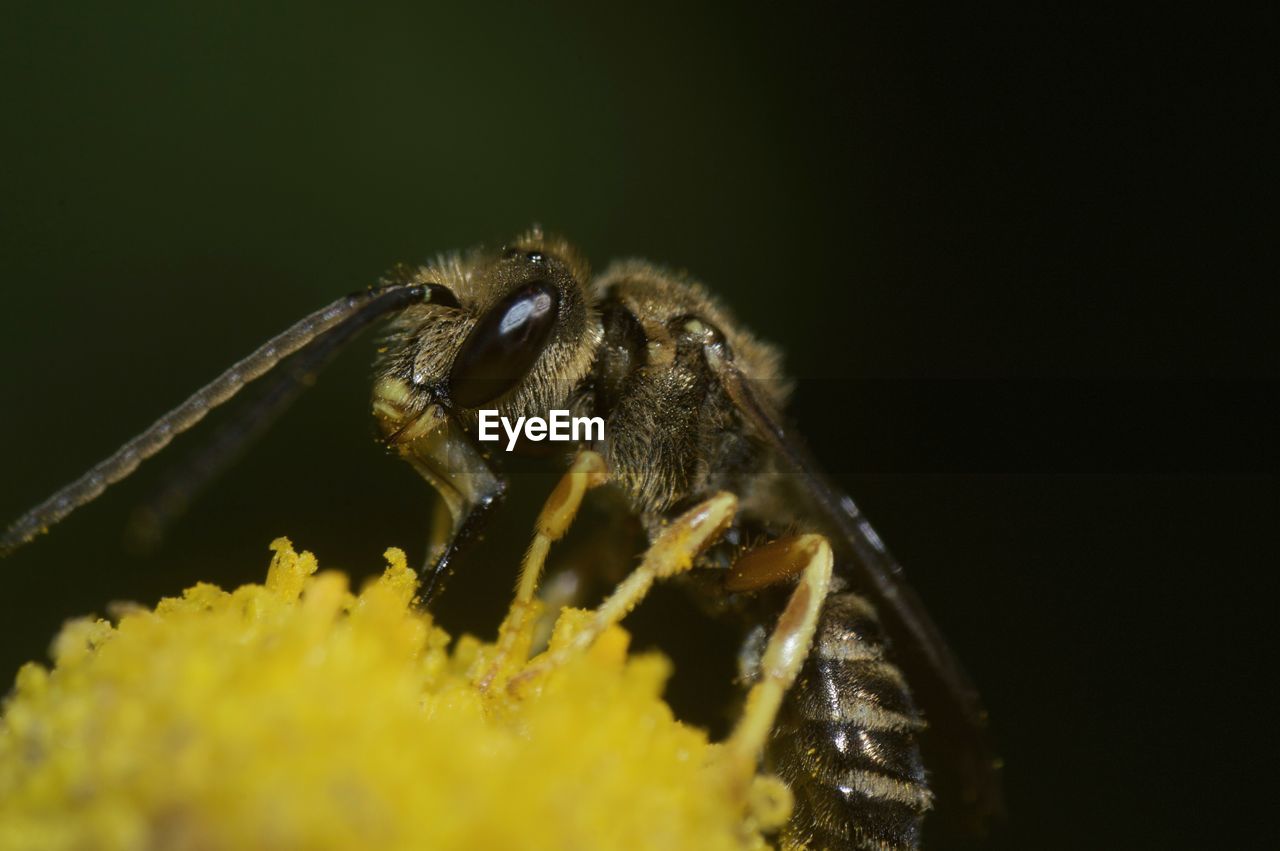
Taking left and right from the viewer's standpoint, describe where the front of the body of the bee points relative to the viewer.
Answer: facing to the left of the viewer
